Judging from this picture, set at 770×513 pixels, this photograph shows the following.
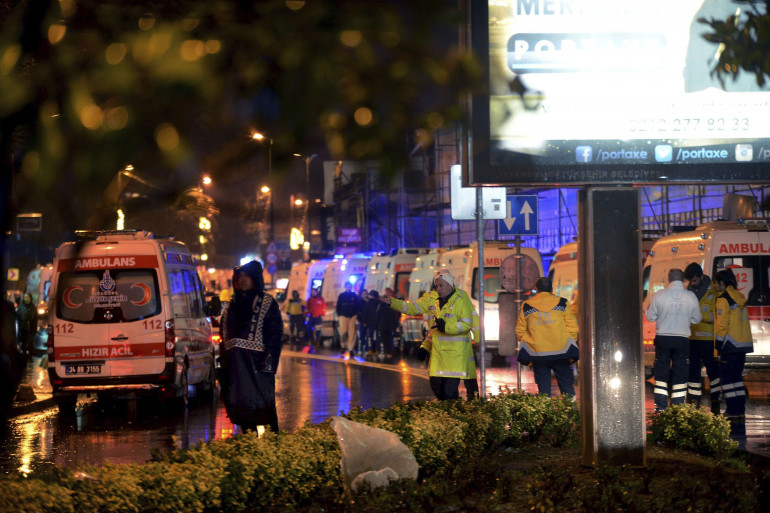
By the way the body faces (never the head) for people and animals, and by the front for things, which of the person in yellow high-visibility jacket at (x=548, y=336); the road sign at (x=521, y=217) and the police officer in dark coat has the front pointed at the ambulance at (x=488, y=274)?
the person in yellow high-visibility jacket

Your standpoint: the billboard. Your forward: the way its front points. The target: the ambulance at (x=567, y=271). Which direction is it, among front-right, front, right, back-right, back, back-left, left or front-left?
back

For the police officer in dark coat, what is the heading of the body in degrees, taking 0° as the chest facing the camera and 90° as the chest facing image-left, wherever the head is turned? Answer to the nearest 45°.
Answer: approximately 45°

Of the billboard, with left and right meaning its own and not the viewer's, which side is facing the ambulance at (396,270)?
back

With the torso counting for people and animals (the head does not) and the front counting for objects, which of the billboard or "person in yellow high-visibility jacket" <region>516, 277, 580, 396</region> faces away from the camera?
the person in yellow high-visibility jacket

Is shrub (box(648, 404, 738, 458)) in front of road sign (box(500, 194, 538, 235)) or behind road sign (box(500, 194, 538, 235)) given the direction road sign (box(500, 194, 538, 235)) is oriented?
in front

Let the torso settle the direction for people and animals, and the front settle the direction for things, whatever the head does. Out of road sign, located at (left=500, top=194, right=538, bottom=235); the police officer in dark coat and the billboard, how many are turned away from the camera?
0

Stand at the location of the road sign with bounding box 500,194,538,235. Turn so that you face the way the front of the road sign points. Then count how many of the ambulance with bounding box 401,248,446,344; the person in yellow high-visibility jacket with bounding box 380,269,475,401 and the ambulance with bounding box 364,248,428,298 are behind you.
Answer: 2

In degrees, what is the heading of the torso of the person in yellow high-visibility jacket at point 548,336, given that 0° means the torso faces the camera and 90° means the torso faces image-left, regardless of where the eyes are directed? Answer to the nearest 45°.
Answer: approximately 180°

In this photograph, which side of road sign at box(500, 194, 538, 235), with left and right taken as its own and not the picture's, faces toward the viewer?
front

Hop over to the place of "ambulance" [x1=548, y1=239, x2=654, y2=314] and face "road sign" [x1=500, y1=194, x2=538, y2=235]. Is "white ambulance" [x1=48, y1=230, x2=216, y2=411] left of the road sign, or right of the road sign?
right

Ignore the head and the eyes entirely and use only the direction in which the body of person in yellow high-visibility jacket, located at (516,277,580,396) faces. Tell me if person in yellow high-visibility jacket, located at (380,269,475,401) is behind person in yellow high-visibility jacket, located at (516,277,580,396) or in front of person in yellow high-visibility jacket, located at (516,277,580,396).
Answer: behind
